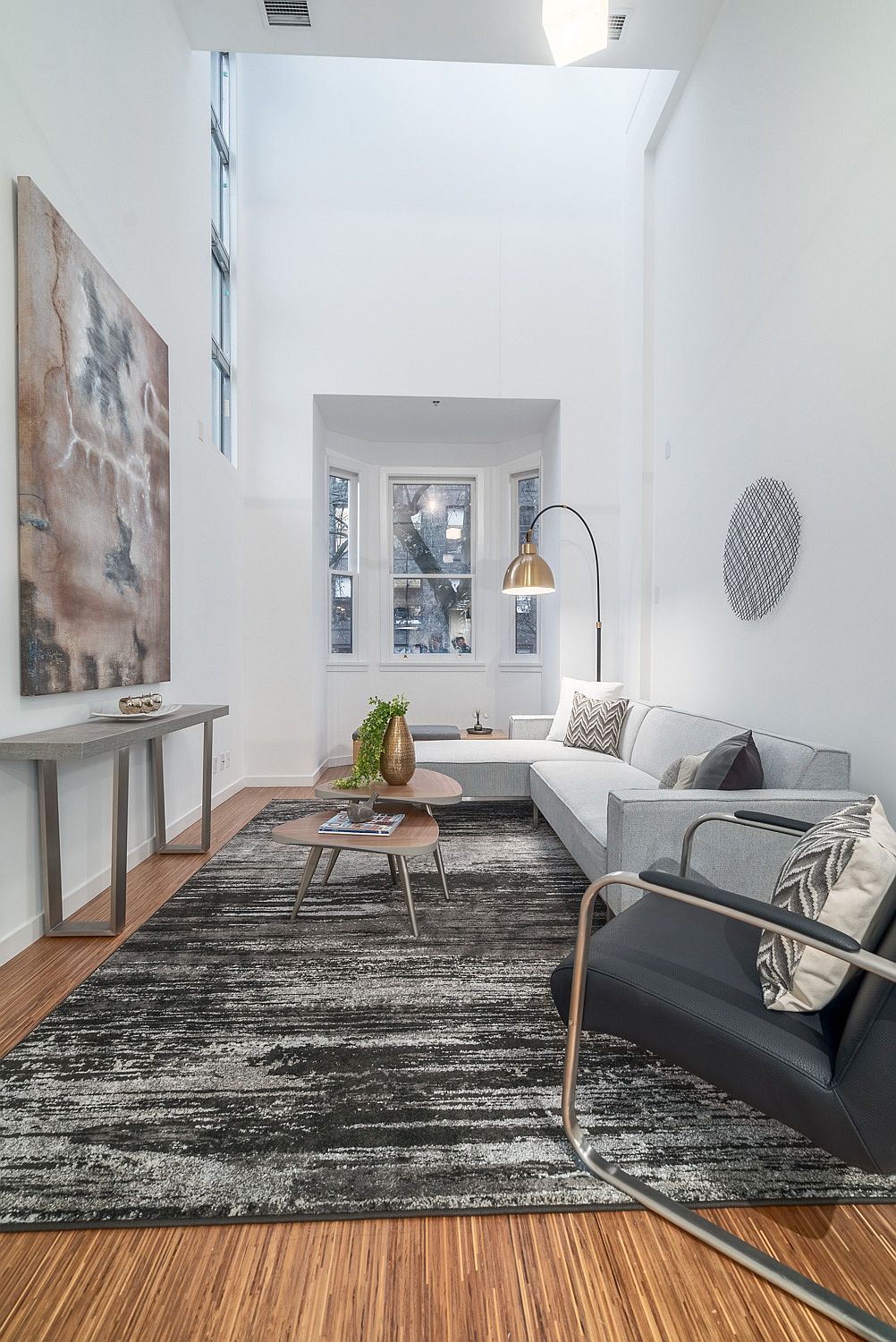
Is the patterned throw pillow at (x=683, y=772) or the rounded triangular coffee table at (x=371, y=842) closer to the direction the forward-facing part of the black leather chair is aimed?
the rounded triangular coffee table

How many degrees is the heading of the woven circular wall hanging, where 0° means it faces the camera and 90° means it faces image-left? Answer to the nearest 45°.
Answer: approximately 45°

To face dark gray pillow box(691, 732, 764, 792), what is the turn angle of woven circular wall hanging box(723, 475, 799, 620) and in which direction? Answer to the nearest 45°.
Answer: approximately 45° to its left

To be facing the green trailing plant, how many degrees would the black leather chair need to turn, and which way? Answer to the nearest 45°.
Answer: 0° — it already faces it

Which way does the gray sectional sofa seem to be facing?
to the viewer's left

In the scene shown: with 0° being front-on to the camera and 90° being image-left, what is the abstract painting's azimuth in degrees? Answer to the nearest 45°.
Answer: approximately 315°

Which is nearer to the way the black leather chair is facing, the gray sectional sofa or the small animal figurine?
the small animal figurine
